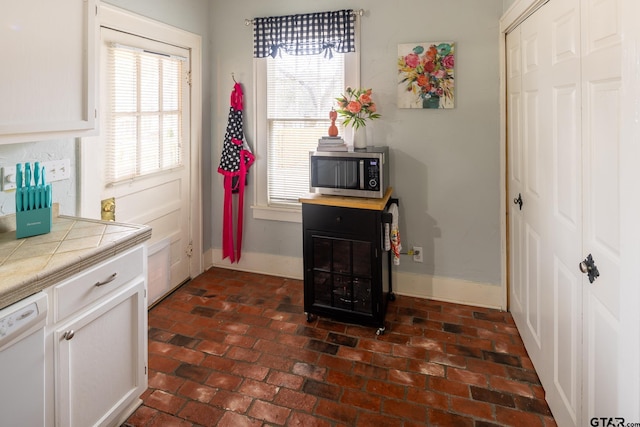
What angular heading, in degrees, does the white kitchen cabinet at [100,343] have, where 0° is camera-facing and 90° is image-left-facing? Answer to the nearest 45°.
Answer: approximately 315°

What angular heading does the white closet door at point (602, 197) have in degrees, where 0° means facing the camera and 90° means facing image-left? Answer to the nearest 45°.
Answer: approximately 45°

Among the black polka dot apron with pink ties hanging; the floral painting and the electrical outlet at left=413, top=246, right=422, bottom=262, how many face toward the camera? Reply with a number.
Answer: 3
